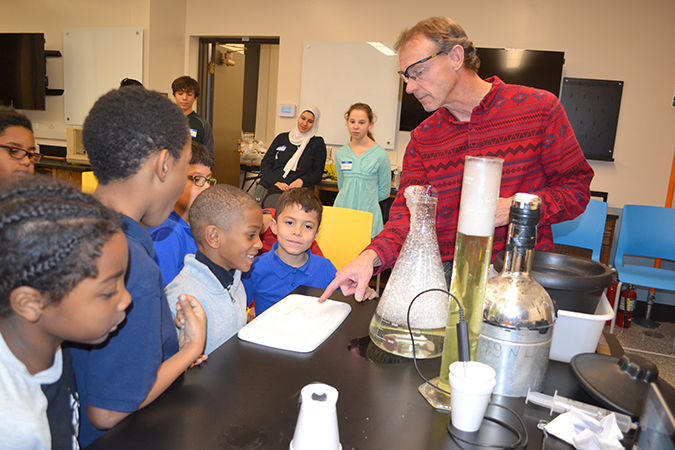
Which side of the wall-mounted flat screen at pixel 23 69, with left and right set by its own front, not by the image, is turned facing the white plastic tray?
front

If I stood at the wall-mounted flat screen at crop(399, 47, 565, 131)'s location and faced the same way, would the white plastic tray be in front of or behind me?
in front

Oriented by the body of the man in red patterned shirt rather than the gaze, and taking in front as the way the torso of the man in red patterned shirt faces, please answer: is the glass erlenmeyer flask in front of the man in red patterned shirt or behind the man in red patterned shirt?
in front

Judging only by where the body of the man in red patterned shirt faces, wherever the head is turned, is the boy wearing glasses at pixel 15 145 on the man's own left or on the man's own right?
on the man's own right

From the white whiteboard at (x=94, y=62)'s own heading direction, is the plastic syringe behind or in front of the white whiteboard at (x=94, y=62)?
in front
